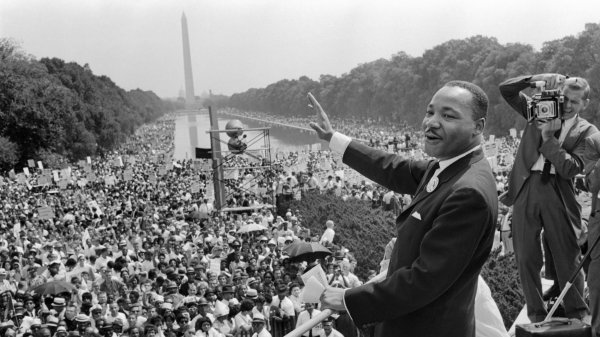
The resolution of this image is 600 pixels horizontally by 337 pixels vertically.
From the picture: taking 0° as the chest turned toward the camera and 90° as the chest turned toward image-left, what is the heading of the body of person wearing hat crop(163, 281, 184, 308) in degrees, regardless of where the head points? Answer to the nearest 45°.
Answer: approximately 0°

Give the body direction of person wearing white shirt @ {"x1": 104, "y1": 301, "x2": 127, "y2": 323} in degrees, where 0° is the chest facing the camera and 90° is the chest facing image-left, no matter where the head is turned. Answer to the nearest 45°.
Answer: approximately 0°

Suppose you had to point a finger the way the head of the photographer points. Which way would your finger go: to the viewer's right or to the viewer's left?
to the viewer's left

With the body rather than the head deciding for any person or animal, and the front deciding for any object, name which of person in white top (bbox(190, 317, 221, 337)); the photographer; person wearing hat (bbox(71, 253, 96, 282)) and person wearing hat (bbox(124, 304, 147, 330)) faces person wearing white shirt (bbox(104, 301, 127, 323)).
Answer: person wearing hat (bbox(71, 253, 96, 282))

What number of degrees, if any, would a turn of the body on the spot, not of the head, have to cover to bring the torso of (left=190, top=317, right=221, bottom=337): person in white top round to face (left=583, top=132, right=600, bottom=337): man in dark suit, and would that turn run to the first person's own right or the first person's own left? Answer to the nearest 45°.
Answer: approximately 45° to the first person's own left

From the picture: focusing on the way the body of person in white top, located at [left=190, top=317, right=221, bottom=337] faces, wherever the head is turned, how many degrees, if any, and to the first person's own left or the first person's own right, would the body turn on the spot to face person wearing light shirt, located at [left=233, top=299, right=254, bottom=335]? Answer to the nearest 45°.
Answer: approximately 135° to the first person's own left

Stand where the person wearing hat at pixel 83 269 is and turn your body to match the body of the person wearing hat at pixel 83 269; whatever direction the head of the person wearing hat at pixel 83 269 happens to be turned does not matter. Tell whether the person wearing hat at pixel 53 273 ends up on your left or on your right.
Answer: on your right

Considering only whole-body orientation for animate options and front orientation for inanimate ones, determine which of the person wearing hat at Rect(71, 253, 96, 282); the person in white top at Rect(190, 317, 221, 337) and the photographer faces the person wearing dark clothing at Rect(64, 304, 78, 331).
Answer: the person wearing hat at Rect(71, 253, 96, 282)

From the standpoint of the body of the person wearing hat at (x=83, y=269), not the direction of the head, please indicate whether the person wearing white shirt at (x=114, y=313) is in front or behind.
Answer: in front

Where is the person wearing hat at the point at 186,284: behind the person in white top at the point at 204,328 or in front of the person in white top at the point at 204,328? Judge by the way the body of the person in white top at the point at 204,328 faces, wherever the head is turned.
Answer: behind
